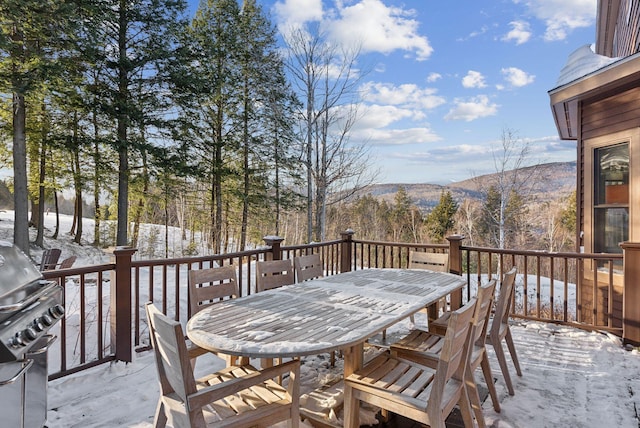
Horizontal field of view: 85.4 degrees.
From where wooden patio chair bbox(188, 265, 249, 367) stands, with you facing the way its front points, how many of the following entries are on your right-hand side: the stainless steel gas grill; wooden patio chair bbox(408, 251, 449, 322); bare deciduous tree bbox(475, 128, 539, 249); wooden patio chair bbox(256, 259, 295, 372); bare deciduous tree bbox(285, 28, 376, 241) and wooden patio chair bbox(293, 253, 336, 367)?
1

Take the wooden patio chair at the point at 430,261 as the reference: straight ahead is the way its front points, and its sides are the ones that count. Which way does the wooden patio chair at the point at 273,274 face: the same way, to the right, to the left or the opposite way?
to the left

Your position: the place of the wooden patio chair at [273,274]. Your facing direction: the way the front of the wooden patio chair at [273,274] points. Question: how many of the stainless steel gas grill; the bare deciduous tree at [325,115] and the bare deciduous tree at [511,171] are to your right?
1

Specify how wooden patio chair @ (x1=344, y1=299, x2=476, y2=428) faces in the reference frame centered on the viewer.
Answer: facing away from the viewer and to the left of the viewer

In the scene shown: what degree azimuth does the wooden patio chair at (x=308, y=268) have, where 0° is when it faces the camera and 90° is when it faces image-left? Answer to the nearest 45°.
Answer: approximately 315°

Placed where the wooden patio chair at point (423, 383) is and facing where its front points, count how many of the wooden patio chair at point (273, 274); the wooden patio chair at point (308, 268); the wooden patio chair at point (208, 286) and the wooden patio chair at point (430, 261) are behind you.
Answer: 0

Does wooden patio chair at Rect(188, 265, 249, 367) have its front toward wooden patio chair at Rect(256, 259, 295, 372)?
no

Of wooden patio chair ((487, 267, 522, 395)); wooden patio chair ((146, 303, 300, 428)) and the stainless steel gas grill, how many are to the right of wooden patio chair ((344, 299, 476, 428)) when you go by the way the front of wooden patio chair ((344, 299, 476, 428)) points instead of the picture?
1

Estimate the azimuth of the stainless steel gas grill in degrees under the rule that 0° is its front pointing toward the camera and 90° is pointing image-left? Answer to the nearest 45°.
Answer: approximately 315°

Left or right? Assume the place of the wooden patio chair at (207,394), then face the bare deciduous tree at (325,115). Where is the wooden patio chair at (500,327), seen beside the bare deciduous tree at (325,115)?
right

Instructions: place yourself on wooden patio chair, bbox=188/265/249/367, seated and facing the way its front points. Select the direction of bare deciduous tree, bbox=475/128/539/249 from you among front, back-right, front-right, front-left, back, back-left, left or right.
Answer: left

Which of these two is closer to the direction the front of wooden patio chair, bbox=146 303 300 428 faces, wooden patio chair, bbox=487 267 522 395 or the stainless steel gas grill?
the wooden patio chair

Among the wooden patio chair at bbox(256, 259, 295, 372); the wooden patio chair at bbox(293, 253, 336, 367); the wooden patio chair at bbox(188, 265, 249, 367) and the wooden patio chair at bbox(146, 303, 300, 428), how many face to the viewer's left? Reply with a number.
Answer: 0

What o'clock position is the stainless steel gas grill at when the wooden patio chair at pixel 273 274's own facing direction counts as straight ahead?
The stainless steel gas grill is roughly at 3 o'clock from the wooden patio chair.

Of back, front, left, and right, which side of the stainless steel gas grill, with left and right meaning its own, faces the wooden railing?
left

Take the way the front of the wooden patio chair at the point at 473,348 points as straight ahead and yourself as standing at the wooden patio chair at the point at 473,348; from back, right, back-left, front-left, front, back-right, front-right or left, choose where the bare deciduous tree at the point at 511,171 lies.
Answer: front-right

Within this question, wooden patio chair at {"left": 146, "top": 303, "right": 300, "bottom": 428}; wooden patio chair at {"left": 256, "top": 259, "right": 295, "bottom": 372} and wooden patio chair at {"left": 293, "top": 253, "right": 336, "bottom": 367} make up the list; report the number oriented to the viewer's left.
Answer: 0

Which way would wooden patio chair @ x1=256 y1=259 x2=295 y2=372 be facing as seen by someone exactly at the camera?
facing the viewer and to the right of the viewer

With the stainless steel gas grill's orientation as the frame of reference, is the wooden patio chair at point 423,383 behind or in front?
in front

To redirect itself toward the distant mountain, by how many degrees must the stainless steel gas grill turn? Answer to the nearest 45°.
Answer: approximately 45° to its left
